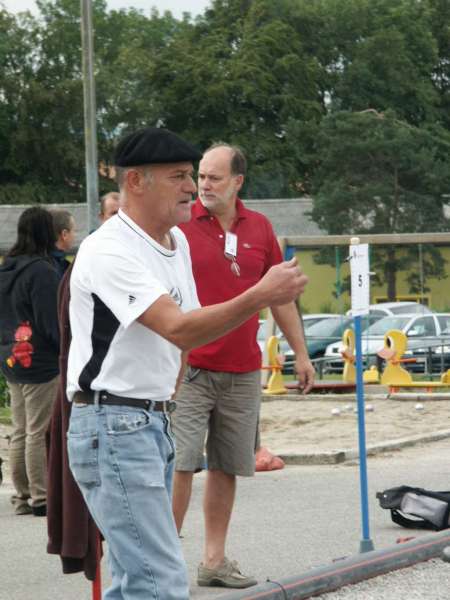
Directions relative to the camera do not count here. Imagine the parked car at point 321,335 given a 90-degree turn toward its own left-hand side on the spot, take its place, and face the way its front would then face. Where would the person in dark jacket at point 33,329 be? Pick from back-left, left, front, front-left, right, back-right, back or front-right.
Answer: front-right

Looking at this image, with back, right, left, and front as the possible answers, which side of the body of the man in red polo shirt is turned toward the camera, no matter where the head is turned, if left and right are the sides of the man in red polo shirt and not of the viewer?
front

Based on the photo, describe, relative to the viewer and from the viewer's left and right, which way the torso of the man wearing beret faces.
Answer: facing to the right of the viewer

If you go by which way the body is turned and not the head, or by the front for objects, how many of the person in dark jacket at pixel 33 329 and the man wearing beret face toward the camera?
0

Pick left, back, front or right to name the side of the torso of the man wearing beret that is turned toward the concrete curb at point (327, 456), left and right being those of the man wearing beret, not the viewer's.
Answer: left

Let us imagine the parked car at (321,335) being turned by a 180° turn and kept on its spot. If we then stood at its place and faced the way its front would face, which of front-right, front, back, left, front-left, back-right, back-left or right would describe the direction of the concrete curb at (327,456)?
back-right

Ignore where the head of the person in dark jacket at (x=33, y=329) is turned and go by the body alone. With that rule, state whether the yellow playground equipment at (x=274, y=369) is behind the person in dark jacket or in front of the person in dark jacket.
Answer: in front

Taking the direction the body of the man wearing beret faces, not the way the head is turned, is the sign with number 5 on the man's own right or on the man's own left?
on the man's own left

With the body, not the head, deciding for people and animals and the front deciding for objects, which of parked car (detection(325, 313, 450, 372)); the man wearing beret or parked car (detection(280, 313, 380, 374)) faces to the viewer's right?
the man wearing beret

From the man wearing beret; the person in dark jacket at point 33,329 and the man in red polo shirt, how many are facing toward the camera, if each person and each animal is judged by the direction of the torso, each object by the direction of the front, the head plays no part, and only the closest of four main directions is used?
1

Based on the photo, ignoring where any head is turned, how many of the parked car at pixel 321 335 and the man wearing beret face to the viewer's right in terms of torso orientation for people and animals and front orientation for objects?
1

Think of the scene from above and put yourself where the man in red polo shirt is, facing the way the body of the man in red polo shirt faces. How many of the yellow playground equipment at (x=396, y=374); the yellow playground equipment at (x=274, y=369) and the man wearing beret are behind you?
2

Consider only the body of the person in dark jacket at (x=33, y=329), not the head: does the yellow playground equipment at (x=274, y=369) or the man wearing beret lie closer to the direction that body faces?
the yellow playground equipment

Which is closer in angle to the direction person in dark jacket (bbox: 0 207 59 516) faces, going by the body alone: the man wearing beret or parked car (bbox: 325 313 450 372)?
the parked car

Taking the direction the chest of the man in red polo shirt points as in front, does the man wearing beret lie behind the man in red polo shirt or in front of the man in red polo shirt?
in front

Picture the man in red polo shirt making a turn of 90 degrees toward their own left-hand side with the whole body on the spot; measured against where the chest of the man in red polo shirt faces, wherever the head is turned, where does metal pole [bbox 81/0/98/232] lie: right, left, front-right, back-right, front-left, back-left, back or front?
left
